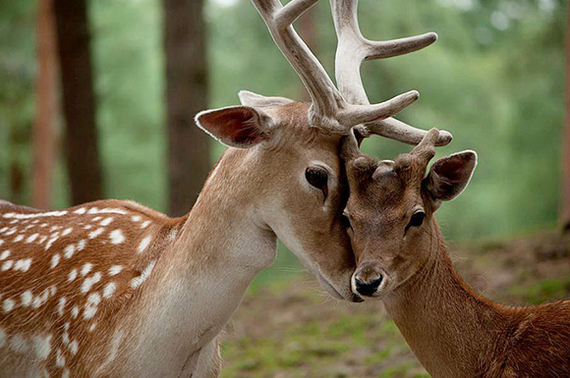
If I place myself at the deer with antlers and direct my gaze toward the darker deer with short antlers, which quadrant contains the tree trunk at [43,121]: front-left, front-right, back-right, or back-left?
back-left

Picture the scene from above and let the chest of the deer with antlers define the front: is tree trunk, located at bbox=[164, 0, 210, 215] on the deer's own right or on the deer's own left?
on the deer's own left

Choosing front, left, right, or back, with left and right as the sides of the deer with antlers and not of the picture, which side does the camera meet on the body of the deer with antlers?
right
